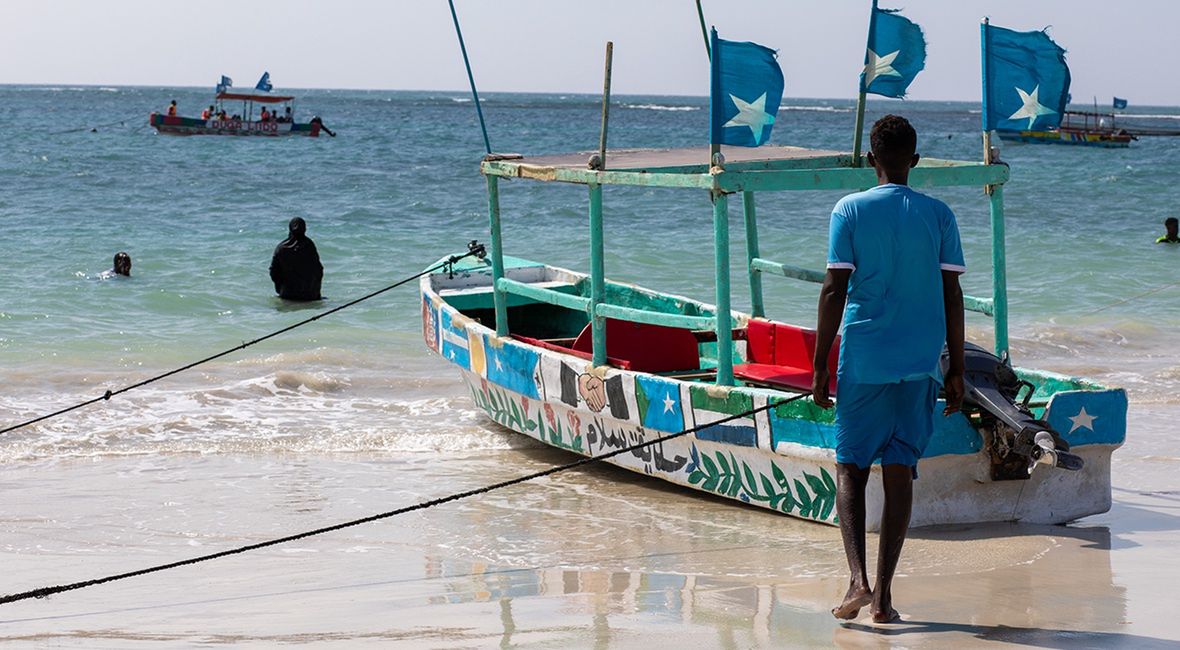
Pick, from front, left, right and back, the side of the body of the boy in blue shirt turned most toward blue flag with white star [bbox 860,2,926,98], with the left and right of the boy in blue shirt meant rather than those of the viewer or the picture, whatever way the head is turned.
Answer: front

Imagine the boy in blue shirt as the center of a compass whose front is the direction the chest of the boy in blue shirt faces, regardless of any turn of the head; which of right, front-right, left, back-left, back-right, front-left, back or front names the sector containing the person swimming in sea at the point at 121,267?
front-left

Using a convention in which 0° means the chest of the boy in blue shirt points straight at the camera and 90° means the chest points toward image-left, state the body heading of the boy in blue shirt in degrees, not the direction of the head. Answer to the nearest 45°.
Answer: approximately 180°

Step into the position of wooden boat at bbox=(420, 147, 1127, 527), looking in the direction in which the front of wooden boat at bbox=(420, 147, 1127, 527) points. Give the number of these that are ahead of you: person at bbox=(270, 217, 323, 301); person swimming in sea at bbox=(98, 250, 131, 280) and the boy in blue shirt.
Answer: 2

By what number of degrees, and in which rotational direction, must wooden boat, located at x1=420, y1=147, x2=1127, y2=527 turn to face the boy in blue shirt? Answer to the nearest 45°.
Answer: approximately 135° to its left

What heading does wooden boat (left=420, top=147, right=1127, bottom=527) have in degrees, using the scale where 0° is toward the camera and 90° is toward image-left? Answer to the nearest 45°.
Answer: approximately 135°

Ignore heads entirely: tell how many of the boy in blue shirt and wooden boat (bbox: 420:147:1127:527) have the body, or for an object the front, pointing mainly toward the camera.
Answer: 0

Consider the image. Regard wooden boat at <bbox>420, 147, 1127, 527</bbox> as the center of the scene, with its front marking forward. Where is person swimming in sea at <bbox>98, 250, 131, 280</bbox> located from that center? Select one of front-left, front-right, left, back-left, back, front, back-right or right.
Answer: front

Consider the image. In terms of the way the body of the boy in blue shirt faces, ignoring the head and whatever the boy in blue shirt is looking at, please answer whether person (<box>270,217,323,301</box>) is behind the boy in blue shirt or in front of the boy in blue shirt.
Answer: in front

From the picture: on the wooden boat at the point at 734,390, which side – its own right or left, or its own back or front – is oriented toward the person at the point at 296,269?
front

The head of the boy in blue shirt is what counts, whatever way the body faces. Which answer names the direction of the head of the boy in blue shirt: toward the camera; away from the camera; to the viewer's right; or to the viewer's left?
away from the camera
